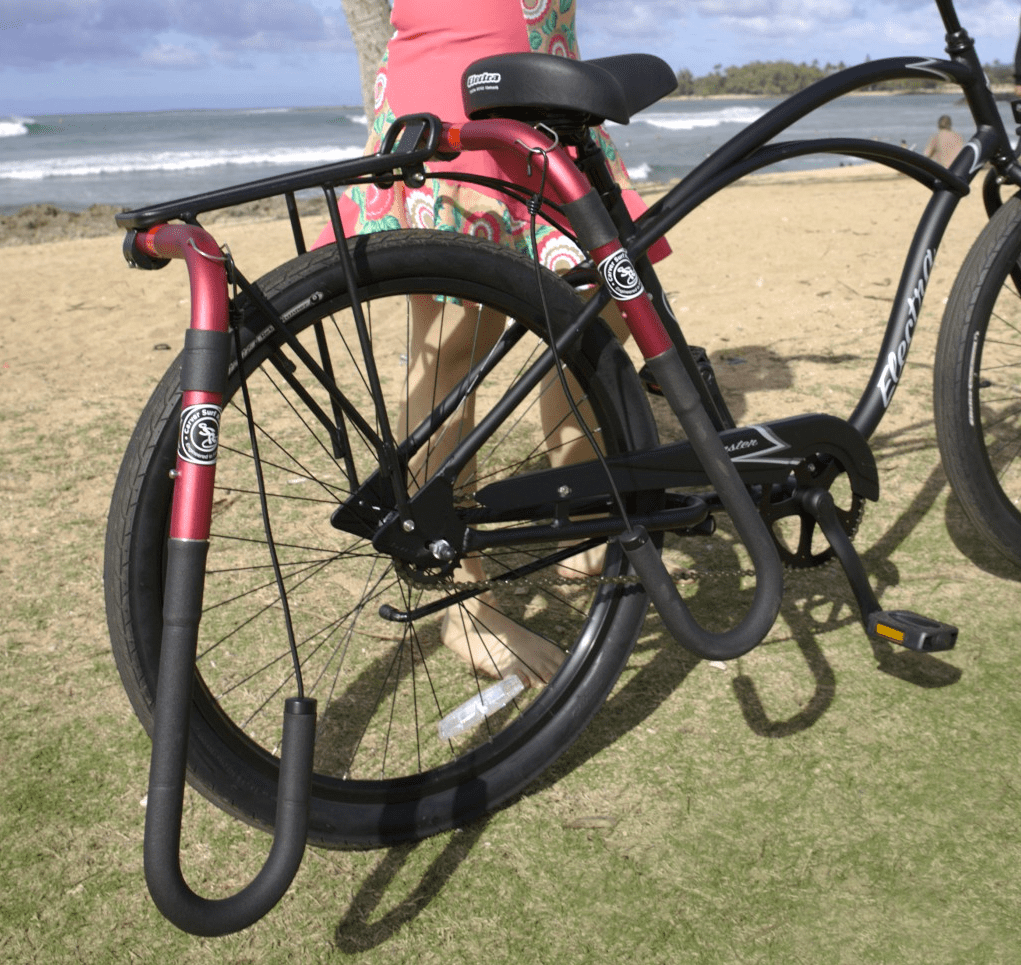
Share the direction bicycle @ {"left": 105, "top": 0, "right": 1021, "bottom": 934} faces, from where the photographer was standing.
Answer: facing away from the viewer and to the right of the viewer

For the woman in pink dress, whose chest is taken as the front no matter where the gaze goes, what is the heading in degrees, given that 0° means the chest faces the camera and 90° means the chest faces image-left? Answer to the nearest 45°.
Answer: approximately 315°
